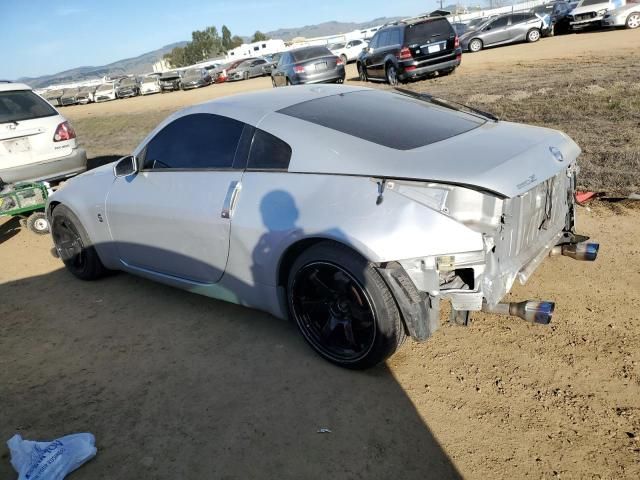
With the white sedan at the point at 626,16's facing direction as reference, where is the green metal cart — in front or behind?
in front

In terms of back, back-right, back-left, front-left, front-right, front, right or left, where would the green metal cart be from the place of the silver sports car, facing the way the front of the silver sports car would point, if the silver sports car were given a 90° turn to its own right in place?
left

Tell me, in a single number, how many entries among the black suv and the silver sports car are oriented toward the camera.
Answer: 0

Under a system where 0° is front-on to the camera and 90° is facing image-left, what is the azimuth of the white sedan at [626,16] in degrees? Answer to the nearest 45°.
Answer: approximately 45°

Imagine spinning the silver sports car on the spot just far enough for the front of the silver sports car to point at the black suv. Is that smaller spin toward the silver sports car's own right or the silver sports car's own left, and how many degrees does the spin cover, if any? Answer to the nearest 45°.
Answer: approximately 45° to the silver sports car's own right

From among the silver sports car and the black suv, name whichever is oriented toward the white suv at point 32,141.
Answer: the silver sports car

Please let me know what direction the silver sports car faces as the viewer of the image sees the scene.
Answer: facing away from the viewer and to the left of the viewer

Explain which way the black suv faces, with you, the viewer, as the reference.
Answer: facing away from the viewer and to the left of the viewer

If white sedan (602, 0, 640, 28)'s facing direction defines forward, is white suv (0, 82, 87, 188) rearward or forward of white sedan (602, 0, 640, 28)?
forward

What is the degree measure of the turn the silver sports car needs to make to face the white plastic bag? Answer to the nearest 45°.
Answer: approximately 90° to its left
